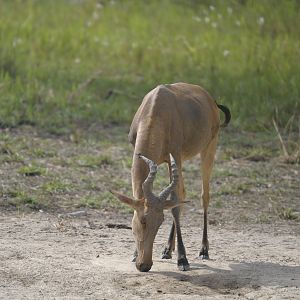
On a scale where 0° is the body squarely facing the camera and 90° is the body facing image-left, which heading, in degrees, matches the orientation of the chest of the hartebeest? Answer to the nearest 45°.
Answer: approximately 45°
